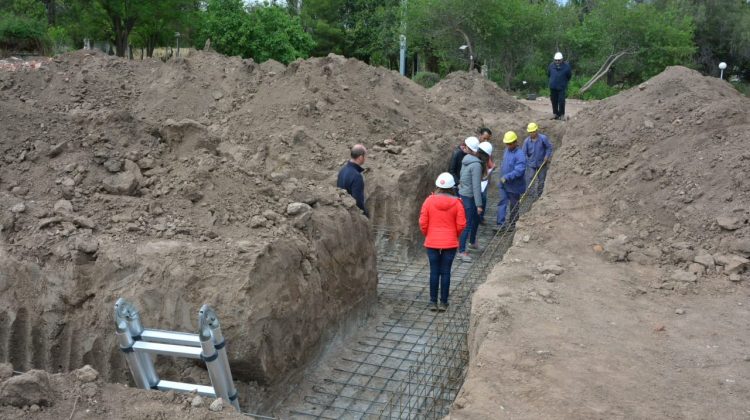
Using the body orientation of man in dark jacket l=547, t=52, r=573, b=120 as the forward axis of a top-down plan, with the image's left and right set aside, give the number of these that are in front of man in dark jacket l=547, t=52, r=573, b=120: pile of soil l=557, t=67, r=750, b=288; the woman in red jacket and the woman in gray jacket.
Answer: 3

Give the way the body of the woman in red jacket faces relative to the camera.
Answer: away from the camera

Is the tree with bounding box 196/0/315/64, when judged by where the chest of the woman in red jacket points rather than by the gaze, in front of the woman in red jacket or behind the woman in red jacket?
in front

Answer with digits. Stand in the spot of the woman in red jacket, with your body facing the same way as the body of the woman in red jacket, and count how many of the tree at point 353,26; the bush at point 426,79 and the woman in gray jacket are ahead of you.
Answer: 3

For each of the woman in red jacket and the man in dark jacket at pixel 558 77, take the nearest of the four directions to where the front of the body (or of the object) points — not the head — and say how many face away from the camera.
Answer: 1

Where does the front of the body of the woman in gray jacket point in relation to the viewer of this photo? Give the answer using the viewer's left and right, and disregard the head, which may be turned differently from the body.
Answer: facing away from the viewer and to the right of the viewer

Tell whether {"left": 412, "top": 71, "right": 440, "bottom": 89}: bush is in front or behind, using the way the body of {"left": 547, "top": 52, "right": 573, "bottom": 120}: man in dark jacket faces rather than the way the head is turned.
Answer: behind

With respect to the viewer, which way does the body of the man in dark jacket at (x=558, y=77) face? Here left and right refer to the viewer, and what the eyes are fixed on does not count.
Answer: facing the viewer

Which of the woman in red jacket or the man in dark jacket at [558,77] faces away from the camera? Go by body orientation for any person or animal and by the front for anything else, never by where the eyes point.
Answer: the woman in red jacket

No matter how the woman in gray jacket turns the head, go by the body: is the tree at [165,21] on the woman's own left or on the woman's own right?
on the woman's own left

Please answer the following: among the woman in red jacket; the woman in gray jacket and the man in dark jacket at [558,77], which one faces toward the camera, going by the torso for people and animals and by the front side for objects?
the man in dark jacket

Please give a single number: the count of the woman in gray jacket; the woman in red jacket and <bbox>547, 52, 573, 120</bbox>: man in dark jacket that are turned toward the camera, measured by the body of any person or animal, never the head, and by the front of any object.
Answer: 1

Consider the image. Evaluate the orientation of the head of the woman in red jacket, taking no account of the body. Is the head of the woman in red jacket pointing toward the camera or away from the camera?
away from the camera

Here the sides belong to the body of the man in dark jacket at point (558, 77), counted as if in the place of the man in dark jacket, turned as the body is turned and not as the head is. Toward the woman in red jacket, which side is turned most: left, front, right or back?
front

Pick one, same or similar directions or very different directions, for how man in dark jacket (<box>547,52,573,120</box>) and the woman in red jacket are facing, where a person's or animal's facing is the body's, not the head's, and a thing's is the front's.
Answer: very different directions

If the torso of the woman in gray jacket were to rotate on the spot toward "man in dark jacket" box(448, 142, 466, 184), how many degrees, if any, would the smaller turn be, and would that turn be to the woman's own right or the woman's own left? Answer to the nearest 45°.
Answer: approximately 45° to the woman's own left

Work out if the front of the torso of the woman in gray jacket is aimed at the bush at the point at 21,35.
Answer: no
